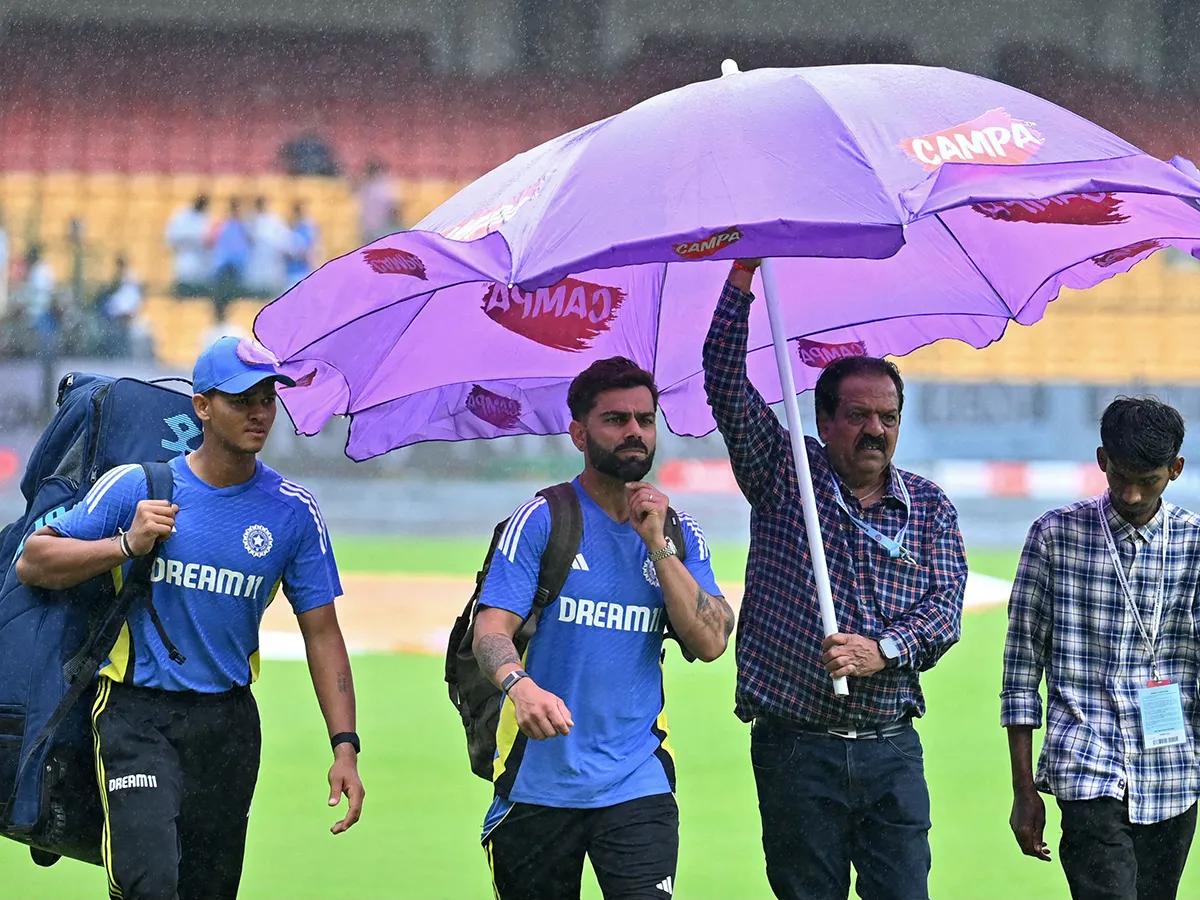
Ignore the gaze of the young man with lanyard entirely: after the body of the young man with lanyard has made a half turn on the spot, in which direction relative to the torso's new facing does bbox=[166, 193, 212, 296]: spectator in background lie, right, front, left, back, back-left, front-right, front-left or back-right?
front-left

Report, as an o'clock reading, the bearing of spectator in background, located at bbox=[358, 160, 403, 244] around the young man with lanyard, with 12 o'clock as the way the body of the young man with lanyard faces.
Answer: The spectator in background is roughly at 5 o'clock from the young man with lanyard.

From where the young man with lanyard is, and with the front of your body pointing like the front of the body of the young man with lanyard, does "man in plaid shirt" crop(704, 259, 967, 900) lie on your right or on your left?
on your right
